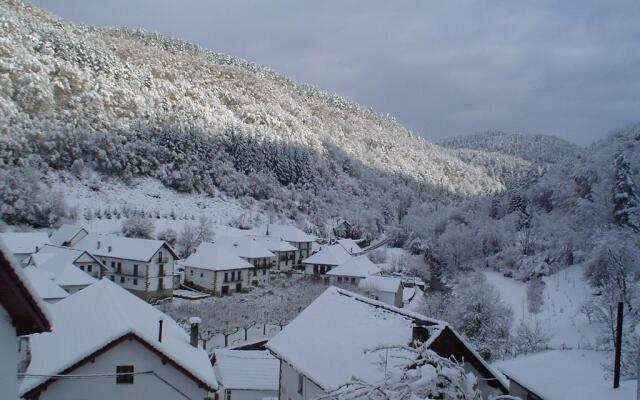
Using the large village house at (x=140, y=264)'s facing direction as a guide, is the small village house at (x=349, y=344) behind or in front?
in front

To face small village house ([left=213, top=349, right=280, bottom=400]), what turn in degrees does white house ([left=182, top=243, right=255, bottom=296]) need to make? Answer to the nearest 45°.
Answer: approximately 45° to its right

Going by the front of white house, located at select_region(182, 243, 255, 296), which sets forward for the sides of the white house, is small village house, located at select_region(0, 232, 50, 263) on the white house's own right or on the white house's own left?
on the white house's own right

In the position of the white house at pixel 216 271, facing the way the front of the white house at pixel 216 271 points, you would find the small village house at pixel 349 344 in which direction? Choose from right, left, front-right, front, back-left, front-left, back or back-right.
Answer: front-right

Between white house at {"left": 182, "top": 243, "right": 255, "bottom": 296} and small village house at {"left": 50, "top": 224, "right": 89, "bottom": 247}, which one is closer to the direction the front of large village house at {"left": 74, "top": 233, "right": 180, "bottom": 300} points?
the white house

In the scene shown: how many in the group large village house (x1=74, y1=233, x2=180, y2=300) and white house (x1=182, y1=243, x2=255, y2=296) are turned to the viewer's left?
0

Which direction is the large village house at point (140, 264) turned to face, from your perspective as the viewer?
facing the viewer and to the right of the viewer

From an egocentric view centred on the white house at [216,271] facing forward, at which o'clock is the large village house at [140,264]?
The large village house is roughly at 4 o'clock from the white house.

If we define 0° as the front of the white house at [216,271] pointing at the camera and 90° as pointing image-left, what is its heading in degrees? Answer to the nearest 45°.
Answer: approximately 315°

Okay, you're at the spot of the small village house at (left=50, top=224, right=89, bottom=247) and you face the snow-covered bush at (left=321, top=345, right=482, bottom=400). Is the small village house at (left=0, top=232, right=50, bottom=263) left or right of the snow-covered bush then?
right

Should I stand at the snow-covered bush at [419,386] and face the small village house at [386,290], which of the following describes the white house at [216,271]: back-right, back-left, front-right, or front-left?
front-left

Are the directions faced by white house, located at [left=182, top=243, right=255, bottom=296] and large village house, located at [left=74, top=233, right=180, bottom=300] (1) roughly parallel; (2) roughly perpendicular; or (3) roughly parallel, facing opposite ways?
roughly parallel
